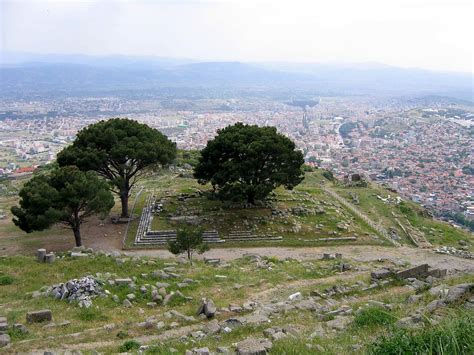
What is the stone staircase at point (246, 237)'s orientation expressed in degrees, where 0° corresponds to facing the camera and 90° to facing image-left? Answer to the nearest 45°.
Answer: approximately 0°

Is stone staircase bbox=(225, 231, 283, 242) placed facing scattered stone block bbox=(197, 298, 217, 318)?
yes

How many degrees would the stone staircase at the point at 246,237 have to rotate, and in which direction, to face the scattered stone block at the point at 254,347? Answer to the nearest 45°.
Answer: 0° — it already faces it

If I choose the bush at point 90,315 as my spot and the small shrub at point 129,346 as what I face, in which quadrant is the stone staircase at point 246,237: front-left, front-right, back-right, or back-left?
back-left

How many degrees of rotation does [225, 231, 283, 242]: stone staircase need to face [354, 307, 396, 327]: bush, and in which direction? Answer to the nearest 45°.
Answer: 0° — it already faces it

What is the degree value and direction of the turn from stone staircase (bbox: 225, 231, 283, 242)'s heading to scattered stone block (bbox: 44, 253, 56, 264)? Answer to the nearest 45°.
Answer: approximately 45° to its right

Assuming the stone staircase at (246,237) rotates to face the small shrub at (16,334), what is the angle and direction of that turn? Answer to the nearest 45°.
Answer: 0° — it already faces it

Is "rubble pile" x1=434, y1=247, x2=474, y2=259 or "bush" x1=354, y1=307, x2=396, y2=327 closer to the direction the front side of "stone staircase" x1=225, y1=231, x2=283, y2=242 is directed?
the bush

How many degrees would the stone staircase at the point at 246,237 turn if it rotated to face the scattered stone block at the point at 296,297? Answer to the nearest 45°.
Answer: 0° — it already faces it

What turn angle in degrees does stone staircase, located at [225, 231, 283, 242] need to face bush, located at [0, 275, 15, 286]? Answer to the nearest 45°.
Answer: approximately 45° to its right

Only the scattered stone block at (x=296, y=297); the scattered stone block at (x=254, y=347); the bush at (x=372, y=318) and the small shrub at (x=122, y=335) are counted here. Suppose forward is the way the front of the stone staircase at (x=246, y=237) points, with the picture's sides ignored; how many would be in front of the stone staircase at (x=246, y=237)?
4
